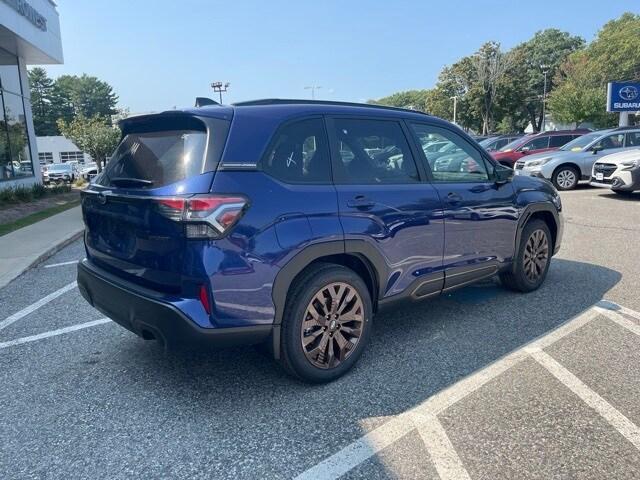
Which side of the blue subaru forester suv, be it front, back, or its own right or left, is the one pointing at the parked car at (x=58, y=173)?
left

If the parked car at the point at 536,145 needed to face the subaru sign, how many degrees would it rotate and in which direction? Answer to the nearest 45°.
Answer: approximately 135° to its right

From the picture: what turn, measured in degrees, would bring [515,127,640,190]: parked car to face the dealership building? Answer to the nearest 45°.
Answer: approximately 45° to its right

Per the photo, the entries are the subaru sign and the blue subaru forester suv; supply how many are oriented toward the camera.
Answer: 1

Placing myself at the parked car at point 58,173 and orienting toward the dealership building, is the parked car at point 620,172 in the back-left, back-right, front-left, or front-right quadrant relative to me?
front-left

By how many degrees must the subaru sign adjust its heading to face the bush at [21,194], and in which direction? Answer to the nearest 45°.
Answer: approximately 45° to its right

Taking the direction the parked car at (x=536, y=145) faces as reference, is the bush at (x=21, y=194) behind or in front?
in front

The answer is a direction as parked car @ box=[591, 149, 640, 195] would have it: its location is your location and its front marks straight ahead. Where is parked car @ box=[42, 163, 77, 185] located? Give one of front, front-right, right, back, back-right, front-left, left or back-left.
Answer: front-right

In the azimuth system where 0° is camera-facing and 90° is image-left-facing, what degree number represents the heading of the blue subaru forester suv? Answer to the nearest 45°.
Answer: approximately 225°

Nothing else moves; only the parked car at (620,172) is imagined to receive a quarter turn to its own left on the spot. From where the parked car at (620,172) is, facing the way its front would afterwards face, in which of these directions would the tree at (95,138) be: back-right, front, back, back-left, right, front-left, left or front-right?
back-right

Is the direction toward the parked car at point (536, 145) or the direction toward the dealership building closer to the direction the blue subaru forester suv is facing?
the parked car

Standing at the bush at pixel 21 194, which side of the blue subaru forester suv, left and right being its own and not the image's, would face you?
left

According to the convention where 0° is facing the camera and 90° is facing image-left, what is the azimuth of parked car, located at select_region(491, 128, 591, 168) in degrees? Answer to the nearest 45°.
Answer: approximately 45°
